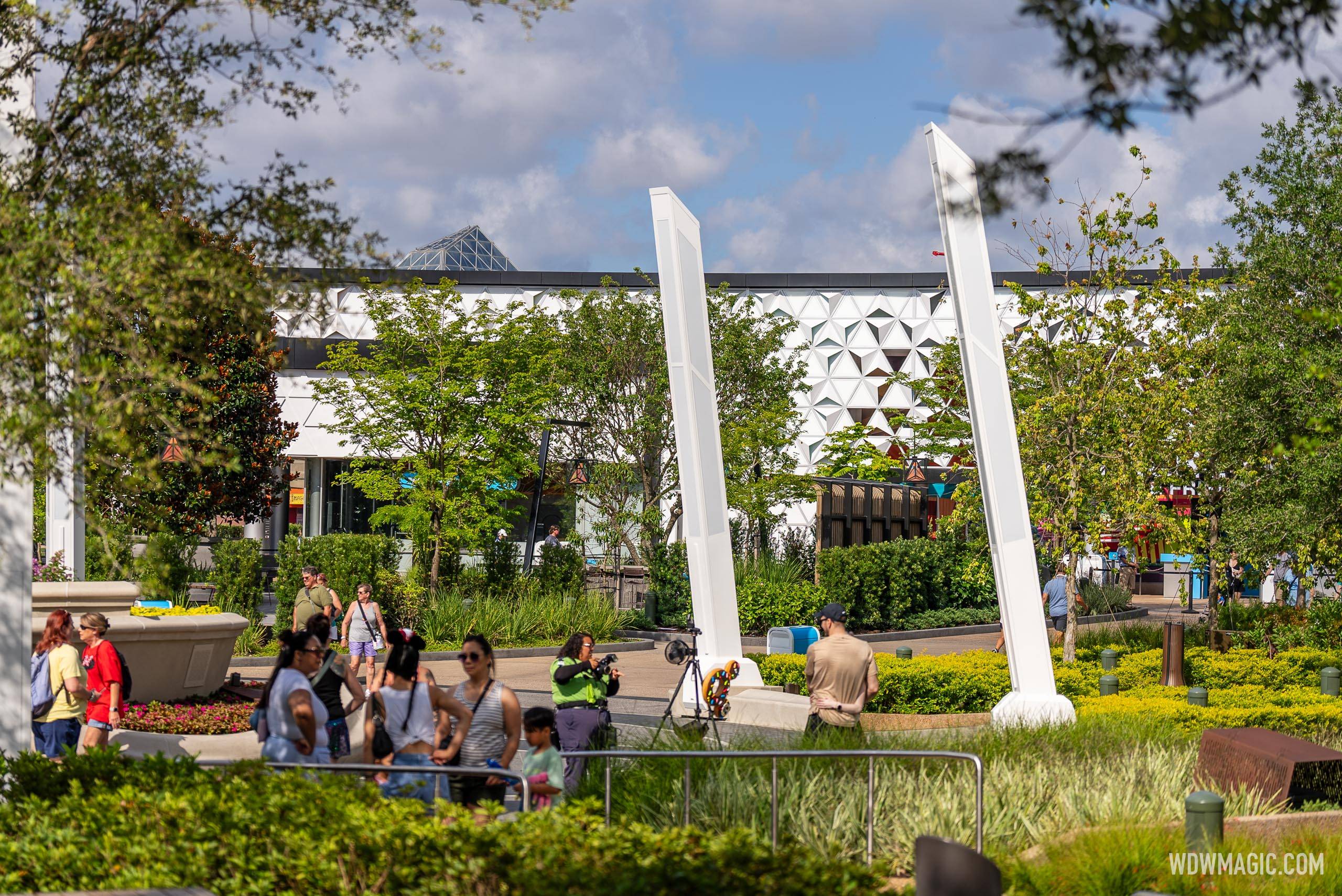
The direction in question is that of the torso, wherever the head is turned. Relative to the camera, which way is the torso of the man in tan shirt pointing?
away from the camera

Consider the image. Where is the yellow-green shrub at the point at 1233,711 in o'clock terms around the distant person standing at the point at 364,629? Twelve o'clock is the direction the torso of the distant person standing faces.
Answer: The yellow-green shrub is roughly at 10 o'clock from the distant person standing.

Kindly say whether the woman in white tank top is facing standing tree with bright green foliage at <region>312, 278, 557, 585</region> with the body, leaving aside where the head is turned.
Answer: yes

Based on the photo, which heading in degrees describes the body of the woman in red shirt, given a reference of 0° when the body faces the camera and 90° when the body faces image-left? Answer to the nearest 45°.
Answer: approximately 45°

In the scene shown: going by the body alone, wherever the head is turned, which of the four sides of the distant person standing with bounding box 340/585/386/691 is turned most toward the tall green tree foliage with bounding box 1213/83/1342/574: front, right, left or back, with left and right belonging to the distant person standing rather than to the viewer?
left

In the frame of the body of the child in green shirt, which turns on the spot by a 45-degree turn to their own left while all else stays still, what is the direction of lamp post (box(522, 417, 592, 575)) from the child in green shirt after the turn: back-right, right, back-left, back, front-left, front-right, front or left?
back

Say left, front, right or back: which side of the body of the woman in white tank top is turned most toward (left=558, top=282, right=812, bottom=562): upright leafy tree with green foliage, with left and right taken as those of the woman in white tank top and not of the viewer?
front

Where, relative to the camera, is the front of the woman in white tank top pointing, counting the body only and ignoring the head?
away from the camera

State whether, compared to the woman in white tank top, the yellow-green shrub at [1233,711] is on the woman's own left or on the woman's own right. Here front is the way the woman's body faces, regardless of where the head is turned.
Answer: on the woman's own right

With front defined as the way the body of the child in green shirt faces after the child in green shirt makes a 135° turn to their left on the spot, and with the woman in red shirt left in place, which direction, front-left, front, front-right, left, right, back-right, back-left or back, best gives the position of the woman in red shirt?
back-left

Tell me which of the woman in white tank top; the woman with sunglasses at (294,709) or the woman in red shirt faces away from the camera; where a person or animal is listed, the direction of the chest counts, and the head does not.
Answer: the woman in white tank top
